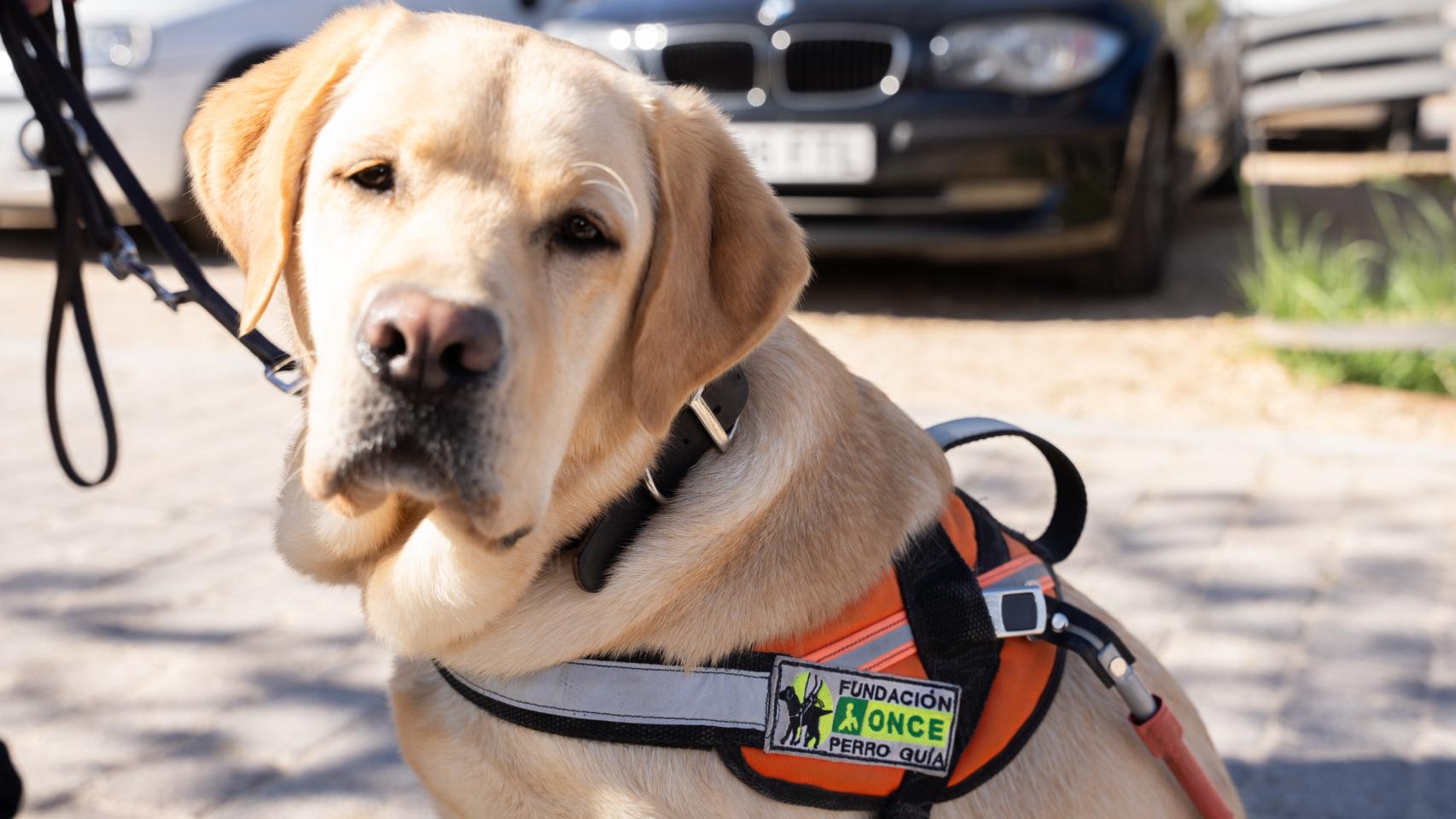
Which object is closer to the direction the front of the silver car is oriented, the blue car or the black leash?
the black leash

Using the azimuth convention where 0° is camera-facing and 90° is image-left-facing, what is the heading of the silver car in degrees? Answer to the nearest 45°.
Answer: approximately 45°

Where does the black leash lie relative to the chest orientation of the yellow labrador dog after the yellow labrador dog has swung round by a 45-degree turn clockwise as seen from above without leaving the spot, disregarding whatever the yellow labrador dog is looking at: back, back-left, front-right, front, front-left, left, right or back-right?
front-right

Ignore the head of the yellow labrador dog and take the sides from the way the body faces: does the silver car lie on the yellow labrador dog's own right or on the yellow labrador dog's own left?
on the yellow labrador dog's own right

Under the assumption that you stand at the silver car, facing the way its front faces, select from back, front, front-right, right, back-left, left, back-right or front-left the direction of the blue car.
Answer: left

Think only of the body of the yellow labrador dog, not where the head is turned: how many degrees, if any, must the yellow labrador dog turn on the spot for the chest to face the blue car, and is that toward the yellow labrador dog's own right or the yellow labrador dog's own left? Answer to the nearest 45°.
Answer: approximately 135° to the yellow labrador dog's own right

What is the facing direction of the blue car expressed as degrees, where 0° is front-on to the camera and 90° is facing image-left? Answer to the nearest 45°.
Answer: approximately 45°

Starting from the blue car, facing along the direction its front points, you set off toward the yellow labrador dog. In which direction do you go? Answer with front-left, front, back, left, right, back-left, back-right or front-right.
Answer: front-left
